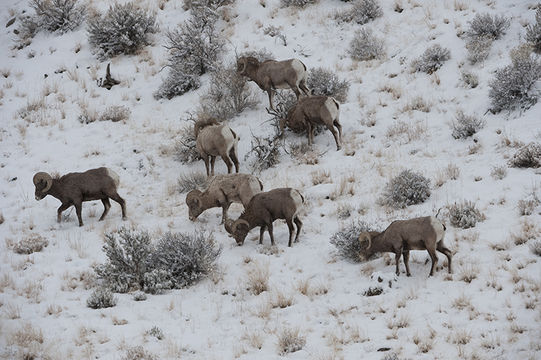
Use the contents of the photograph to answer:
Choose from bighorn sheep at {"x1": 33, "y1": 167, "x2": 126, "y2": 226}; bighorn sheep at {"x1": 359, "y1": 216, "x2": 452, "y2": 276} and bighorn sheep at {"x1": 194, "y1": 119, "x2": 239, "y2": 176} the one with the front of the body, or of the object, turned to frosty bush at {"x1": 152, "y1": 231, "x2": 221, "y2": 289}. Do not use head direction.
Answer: bighorn sheep at {"x1": 359, "y1": 216, "x2": 452, "y2": 276}

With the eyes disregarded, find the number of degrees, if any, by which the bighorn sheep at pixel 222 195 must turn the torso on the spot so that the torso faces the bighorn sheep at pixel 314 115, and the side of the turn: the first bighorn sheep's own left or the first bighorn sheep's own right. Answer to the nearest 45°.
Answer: approximately 135° to the first bighorn sheep's own right

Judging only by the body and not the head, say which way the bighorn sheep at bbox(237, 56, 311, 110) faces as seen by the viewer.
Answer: to the viewer's left

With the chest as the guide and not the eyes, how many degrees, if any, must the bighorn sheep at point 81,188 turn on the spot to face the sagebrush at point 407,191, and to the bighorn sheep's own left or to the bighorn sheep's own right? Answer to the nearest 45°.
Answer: approximately 135° to the bighorn sheep's own left

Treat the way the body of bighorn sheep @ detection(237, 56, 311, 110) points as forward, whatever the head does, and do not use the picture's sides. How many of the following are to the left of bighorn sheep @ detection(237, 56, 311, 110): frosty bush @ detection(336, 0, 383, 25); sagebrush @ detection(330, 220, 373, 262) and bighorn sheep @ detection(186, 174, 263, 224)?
2

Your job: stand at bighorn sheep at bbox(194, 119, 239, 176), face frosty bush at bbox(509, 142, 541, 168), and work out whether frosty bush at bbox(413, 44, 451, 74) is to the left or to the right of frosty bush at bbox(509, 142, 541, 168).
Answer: left

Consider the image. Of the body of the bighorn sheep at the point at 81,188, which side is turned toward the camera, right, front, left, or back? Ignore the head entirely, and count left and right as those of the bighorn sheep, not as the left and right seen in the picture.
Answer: left

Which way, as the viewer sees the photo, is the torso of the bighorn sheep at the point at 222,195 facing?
to the viewer's left

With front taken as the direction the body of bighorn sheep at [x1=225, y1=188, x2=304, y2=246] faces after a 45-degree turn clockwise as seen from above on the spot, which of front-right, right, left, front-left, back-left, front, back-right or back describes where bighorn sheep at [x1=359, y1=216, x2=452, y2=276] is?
back

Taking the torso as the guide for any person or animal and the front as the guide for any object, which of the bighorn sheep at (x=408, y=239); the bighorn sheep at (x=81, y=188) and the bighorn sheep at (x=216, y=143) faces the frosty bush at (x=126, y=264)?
the bighorn sheep at (x=408, y=239)

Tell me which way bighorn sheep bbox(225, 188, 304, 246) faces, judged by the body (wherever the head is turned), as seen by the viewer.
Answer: to the viewer's left

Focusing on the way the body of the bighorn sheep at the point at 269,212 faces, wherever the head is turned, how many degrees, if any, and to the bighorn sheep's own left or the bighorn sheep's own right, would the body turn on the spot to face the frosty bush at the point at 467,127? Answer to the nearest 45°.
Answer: approximately 135° to the bighorn sheep's own right

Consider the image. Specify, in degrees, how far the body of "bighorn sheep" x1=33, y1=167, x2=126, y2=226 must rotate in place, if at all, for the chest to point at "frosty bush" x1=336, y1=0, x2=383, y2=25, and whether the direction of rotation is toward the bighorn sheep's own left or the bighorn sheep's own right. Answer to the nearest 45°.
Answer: approximately 135° to the bighorn sheep's own right

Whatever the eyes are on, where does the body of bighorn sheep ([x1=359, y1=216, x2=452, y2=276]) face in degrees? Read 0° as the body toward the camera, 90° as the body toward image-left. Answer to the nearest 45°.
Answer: approximately 90°
